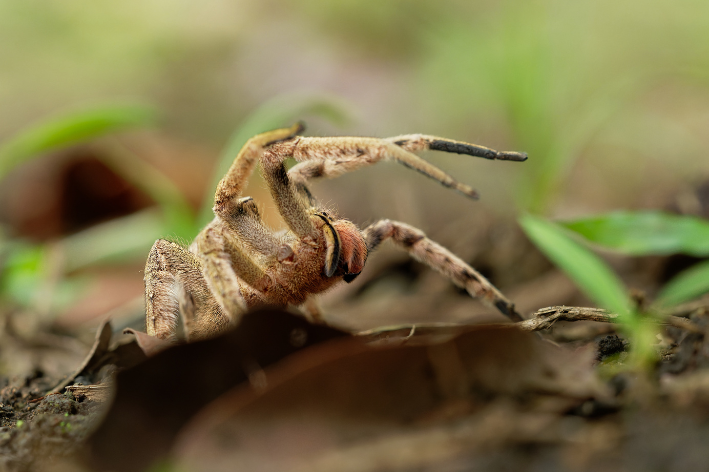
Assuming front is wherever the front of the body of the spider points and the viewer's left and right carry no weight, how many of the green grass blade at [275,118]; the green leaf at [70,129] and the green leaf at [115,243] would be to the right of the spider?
0

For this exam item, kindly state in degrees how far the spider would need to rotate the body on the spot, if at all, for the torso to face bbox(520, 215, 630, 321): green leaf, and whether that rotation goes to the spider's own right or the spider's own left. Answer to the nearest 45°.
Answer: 0° — it already faces it

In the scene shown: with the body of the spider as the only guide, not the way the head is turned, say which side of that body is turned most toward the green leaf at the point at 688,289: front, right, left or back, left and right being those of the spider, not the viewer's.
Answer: front

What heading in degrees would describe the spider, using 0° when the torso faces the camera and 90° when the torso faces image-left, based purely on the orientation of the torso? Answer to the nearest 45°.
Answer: approximately 270°

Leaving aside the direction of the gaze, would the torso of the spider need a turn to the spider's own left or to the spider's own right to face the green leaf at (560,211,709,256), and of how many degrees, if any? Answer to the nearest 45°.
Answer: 0° — it already faces it

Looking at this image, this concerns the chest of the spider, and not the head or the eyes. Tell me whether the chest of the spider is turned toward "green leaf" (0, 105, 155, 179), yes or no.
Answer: no

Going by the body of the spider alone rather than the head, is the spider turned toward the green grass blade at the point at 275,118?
no

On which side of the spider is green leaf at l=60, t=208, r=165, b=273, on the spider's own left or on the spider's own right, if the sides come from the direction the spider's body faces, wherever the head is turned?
on the spider's own left

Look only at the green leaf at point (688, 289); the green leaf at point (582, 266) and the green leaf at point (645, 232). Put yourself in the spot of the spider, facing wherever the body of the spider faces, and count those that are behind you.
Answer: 0
